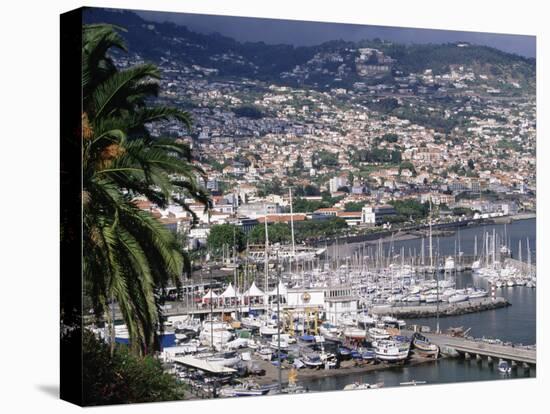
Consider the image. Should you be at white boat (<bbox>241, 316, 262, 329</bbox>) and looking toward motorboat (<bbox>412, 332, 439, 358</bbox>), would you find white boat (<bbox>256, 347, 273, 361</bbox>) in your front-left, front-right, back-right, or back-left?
front-right

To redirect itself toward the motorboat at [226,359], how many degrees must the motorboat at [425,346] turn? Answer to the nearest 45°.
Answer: approximately 90° to its right

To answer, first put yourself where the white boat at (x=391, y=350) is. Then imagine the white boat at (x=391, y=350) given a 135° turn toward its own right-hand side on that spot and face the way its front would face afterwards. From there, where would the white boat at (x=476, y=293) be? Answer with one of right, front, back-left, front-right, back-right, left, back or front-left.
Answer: back

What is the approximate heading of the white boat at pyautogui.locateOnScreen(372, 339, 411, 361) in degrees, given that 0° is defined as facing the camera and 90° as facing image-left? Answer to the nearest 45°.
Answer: approximately 270°
